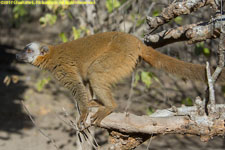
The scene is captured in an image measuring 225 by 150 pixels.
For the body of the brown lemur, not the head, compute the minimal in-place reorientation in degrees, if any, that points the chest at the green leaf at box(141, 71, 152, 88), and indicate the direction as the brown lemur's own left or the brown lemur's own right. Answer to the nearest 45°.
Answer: approximately 135° to the brown lemur's own right

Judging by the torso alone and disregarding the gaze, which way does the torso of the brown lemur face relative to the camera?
to the viewer's left

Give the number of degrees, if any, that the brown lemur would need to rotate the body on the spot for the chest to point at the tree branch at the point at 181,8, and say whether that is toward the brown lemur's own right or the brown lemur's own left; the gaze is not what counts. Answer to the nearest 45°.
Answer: approximately 135° to the brown lemur's own left
